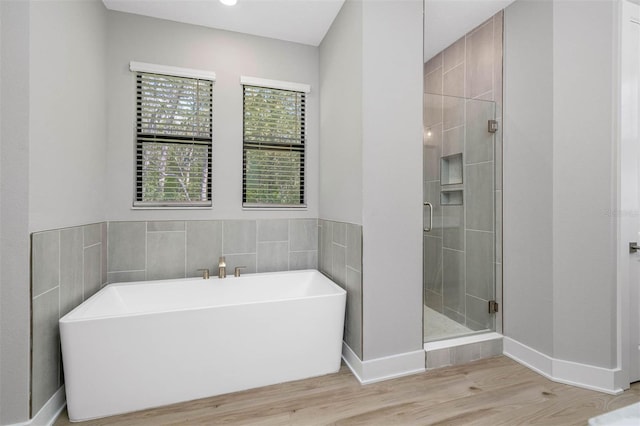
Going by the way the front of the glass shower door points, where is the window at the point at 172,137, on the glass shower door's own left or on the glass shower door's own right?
on the glass shower door's own right

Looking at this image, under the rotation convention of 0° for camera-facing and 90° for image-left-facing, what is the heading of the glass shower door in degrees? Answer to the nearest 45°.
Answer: approximately 315°

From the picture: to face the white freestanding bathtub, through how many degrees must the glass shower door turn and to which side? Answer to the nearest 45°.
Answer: approximately 90° to its right

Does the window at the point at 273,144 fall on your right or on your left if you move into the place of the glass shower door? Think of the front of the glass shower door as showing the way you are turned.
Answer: on your right
